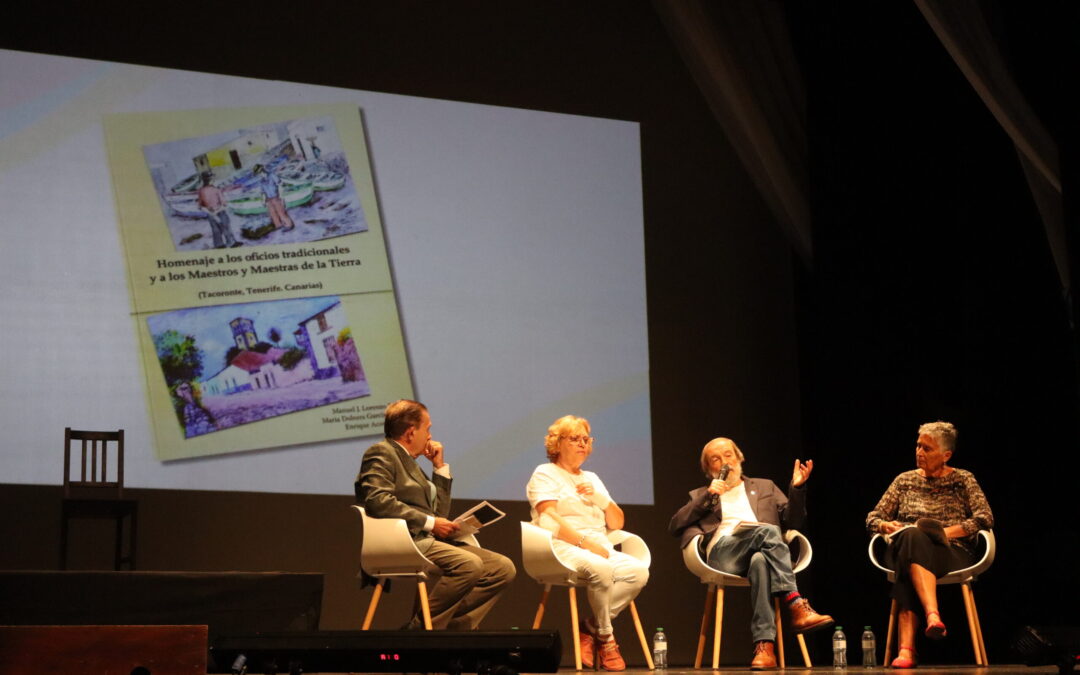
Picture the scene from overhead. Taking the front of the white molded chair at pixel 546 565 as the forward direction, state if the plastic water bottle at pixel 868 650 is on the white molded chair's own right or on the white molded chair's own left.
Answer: on the white molded chair's own left

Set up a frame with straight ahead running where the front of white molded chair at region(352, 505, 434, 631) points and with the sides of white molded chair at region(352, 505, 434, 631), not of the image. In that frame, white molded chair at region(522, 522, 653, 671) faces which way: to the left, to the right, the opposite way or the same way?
to the right

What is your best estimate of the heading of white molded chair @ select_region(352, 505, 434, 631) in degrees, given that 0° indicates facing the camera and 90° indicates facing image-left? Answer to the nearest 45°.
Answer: approximately 270°

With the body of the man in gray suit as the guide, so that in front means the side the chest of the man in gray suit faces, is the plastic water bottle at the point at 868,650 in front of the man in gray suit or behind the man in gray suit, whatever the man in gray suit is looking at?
in front

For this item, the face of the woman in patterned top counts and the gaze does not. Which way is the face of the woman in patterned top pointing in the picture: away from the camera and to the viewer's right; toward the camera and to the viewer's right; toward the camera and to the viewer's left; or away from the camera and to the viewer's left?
toward the camera and to the viewer's left

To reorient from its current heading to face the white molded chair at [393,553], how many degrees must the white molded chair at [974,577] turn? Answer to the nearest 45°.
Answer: approximately 45° to its right

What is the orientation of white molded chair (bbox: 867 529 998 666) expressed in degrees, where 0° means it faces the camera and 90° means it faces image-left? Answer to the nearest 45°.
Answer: approximately 0°

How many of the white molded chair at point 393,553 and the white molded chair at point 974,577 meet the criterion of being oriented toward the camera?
1

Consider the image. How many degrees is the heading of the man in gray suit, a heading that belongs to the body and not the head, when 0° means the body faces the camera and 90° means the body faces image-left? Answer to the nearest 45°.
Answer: approximately 270°

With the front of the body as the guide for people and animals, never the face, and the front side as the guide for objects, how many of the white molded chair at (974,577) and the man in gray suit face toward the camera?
1

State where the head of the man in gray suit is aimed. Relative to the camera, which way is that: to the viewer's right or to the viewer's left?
to the viewer's right
